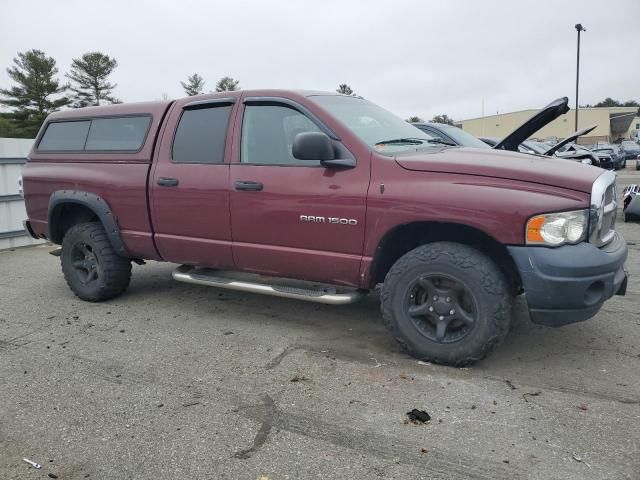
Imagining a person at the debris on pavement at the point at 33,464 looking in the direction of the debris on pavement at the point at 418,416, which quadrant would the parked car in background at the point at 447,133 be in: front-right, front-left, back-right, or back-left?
front-left

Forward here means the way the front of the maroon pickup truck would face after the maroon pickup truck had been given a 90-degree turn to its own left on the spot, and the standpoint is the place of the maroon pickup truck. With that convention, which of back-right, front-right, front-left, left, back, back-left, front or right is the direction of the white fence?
left

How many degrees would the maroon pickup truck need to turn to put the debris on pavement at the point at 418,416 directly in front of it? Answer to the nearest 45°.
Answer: approximately 45° to its right

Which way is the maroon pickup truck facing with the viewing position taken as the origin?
facing the viewer and to the right of the viewer

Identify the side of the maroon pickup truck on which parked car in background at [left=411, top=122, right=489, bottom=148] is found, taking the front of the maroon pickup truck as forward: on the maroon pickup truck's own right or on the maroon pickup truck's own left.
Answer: on the maroon pickup truck's own left

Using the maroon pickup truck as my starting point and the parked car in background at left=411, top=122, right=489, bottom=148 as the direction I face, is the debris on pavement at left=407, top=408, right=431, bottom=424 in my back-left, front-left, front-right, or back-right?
back-right

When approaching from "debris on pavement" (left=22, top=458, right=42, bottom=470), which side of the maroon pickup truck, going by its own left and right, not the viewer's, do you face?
right
